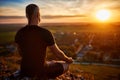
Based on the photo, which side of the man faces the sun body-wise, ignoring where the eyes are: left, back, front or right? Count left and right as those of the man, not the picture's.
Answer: front

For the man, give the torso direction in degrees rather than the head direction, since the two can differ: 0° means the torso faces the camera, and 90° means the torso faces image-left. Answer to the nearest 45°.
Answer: approximately 225°
